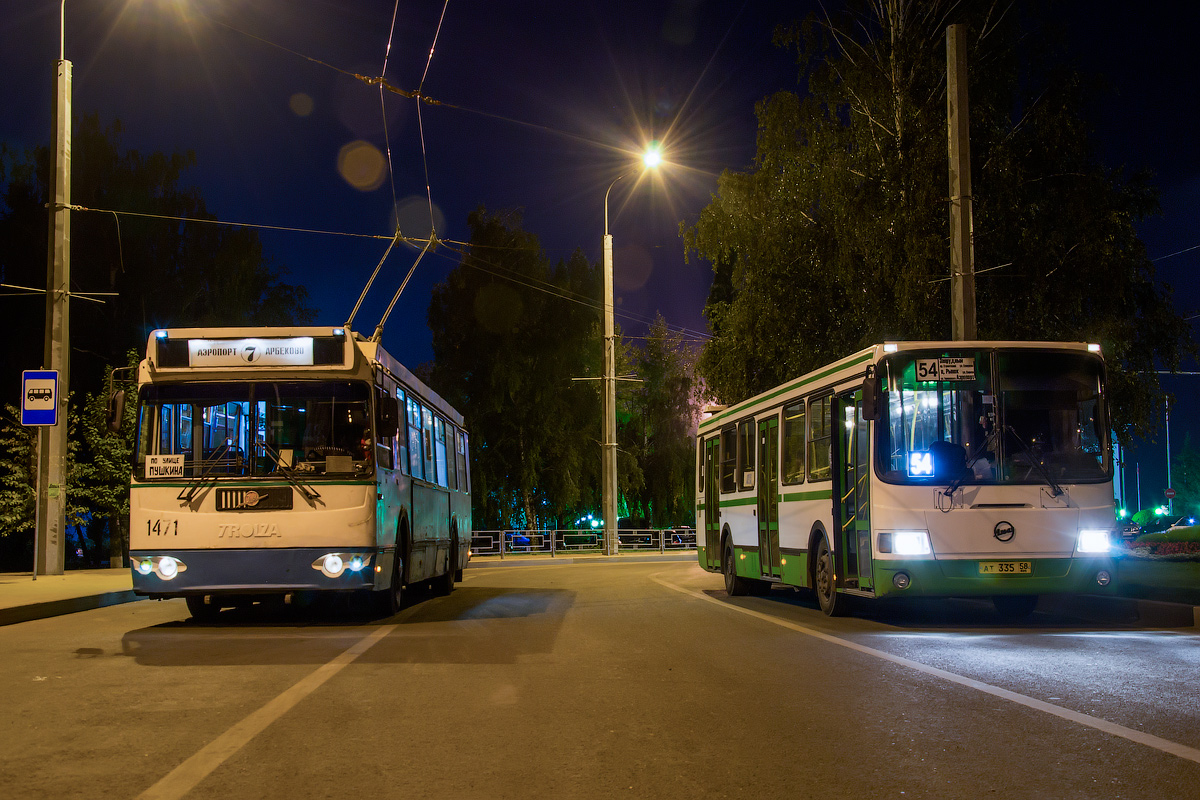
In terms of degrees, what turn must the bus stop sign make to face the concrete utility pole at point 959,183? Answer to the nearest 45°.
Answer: approximately 45° to its left

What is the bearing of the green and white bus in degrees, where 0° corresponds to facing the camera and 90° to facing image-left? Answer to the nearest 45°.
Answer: approximately 0°

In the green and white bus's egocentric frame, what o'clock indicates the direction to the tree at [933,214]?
The tree is roughly at 6 o'clock from the green and white bus.

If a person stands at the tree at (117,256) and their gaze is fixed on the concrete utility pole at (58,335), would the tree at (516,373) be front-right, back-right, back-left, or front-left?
back-left

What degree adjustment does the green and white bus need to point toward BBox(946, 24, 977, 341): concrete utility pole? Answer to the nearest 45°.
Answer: approximately 180°

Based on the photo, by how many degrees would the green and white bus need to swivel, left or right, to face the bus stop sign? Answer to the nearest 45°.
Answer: approximately 90° to its right

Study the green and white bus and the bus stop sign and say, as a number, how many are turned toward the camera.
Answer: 2

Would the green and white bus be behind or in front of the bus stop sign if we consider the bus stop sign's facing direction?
in front

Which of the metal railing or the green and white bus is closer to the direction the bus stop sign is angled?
the green and white bus
